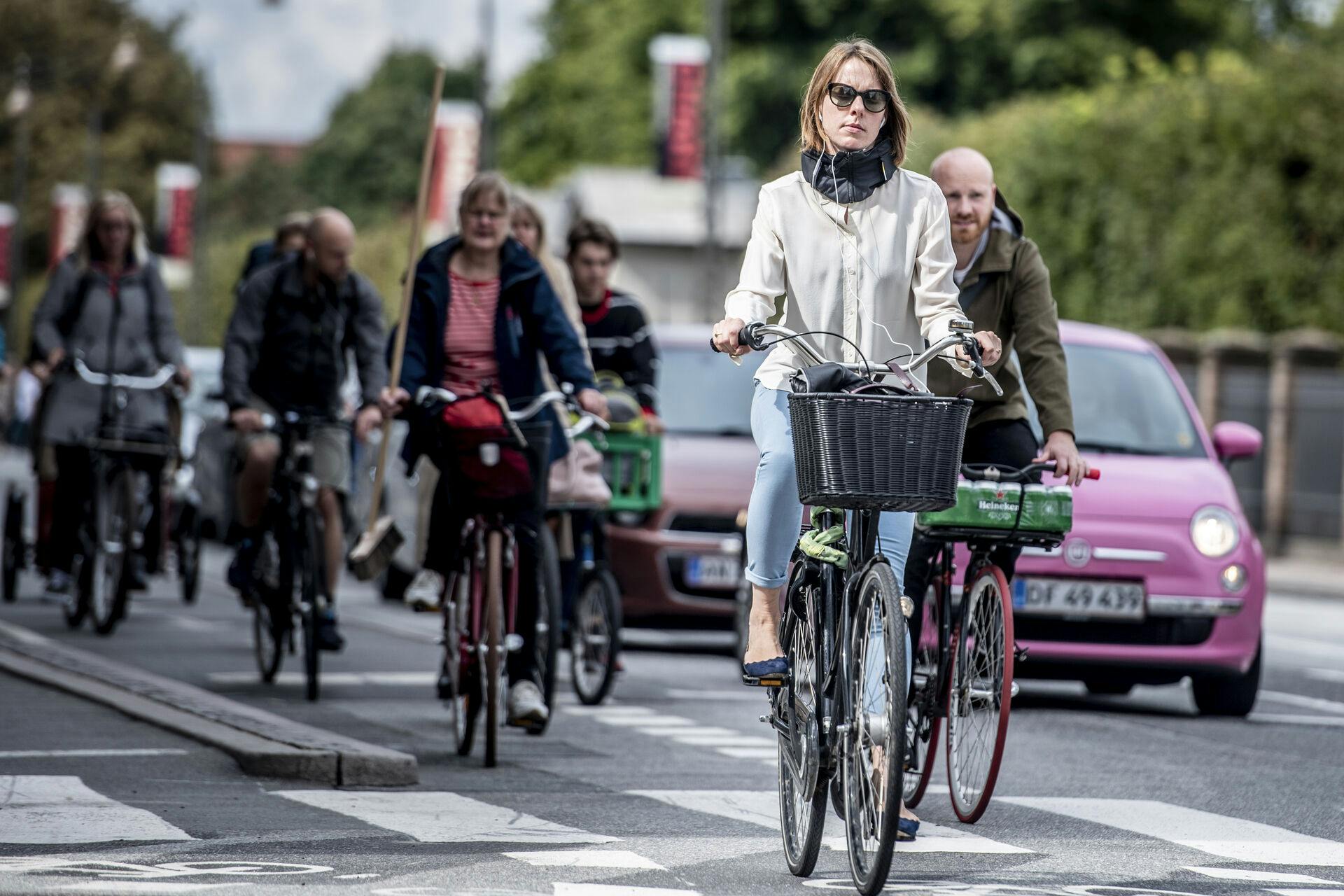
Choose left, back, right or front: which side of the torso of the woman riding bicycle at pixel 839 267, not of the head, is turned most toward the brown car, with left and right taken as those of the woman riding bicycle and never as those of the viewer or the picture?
back

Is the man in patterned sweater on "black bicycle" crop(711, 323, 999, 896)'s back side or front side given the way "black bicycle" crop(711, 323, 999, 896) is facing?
on the back side

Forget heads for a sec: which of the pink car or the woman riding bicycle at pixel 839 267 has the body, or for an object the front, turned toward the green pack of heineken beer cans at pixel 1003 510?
the pink car

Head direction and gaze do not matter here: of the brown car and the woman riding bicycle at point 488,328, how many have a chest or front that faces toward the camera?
2

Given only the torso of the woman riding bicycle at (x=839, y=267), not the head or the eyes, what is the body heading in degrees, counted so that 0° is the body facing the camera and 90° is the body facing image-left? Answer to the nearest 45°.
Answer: approximately 0°

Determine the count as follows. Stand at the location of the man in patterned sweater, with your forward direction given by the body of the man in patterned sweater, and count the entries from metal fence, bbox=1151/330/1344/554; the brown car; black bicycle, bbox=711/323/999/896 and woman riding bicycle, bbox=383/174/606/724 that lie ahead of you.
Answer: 2
